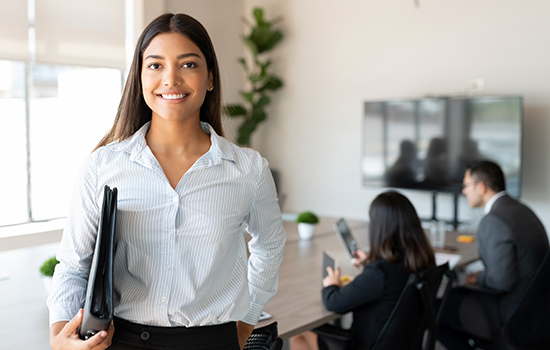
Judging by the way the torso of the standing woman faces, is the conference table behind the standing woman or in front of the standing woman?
behind

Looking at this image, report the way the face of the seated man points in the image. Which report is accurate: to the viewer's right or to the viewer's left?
to the viewer's left

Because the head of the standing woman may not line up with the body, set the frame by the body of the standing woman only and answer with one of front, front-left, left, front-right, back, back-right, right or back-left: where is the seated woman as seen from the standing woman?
back-left

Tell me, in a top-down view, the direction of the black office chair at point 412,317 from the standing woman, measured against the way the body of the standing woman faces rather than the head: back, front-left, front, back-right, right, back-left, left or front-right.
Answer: back-left

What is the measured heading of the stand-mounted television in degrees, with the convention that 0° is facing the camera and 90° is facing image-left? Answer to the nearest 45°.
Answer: approximately 45°

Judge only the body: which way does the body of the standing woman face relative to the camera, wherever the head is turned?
toward the camera

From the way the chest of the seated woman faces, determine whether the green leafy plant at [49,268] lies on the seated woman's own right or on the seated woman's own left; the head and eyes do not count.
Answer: on the seated woman's own left

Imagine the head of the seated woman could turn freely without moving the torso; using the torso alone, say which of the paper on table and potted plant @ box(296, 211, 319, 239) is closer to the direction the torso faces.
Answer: the potted plant

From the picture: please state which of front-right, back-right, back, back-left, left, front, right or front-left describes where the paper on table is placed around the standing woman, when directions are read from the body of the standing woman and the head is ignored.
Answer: back-left

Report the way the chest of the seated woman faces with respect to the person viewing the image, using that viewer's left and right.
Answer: facing away from the viewer and to the left of the viewer
